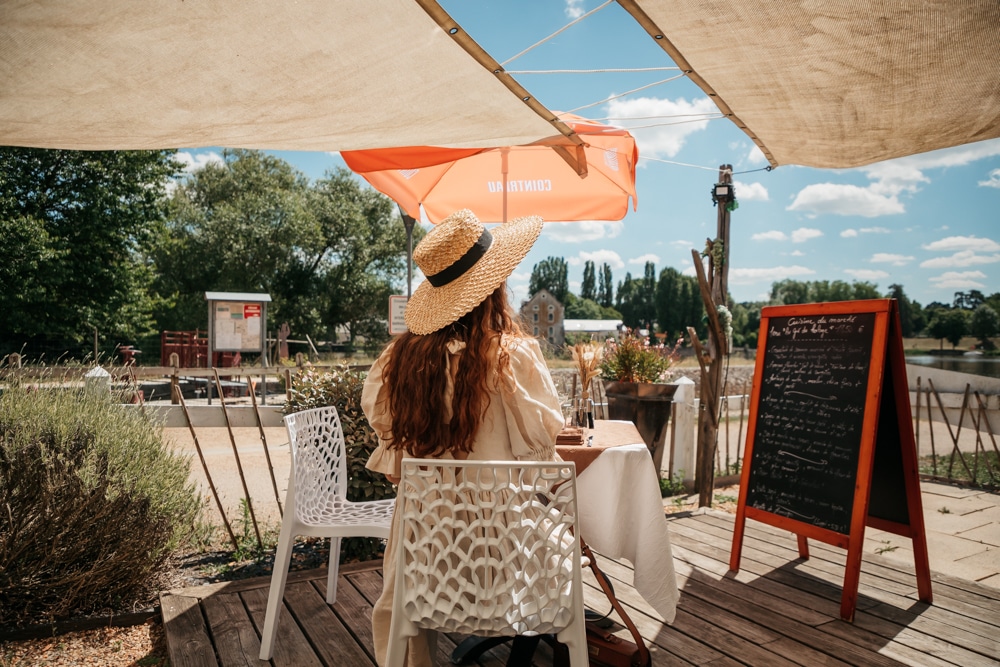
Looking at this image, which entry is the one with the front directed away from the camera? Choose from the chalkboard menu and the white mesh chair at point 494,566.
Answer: the white mesh chair

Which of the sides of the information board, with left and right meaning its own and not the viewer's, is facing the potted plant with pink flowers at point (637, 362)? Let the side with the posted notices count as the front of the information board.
front

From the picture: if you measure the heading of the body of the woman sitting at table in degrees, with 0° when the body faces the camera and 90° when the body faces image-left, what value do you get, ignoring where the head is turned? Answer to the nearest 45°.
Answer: approximately 180°

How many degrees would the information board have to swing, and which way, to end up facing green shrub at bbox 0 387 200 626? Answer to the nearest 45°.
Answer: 0° — it already faces it

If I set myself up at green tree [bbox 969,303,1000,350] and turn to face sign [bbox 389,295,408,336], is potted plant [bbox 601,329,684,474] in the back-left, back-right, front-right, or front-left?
front-left

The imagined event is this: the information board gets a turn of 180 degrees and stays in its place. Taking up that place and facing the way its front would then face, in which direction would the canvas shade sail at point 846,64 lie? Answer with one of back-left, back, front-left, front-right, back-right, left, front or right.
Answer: back

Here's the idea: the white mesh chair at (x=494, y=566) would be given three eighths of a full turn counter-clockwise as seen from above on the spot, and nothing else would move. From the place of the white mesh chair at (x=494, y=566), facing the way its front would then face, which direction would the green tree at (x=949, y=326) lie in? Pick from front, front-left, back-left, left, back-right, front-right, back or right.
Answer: back

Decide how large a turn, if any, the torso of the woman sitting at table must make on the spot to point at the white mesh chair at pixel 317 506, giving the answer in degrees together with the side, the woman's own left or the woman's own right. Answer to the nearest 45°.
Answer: approximately 45° to the woman's own left

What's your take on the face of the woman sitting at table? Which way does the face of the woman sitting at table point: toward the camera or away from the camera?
away from the camera

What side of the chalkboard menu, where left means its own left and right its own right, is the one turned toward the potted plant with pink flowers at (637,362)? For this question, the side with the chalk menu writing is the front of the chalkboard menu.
right

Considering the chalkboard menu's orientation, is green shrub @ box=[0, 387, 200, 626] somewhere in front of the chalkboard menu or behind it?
in front

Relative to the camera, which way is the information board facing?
toward the camera

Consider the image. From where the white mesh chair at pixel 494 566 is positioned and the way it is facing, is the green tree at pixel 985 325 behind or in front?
in front

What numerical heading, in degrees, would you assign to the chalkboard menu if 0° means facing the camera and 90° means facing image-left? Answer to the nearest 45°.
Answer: approximately 45°

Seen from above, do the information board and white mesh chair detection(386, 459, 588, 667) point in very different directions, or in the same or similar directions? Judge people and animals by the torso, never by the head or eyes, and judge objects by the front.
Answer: very different directions
